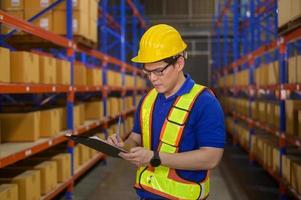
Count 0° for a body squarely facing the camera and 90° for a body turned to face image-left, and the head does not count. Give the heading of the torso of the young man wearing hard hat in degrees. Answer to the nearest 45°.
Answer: approximately 45°

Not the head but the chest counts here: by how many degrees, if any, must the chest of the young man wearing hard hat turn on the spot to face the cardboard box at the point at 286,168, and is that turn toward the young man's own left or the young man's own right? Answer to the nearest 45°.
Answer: approximately 180°

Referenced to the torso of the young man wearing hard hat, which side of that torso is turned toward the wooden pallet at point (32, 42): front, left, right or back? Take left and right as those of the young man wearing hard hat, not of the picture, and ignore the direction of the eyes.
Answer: right

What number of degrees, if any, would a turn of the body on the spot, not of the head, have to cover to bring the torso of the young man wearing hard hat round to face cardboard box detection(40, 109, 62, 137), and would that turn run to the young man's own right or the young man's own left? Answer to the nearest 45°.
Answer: approximately 90° to the young man's own right

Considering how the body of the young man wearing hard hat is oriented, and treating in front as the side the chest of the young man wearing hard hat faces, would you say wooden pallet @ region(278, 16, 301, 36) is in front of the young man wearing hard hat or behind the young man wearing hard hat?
behind

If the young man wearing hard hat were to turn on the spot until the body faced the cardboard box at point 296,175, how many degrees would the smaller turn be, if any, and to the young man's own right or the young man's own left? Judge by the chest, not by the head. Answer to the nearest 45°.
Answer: approximately 180°

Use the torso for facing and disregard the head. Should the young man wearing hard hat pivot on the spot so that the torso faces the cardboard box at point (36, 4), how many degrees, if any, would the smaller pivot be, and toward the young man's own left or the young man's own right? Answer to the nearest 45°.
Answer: approximately 90° to the young man's own right
